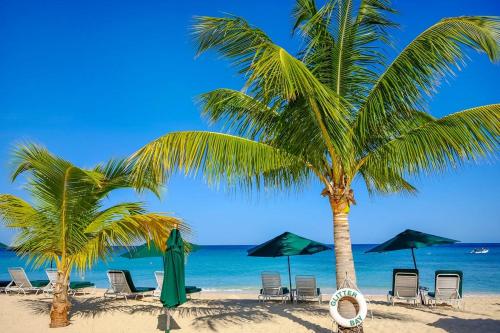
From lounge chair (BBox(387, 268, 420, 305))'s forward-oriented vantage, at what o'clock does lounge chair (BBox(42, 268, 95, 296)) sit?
lounge chair (BBox(42, 268, 95, 296)) is roughly at 9 o'clock from lounge chair (BBox(387, 268, 420, 305)).

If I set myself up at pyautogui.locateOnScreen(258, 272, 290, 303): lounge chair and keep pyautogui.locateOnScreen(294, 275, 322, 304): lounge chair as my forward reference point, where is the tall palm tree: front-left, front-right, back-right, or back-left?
front-right

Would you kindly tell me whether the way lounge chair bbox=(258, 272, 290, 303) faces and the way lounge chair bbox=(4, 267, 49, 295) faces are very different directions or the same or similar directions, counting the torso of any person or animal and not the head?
same or similar directions

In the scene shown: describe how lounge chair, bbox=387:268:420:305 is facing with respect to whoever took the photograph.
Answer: facing away from the viewer

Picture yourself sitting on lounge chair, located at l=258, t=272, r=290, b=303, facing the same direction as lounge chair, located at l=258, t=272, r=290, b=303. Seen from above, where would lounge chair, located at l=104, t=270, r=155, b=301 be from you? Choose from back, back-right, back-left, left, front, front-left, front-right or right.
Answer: left

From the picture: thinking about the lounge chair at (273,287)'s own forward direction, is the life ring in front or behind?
behind

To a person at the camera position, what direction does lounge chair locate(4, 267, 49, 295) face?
facing away from the viewer and to the right of the viewer

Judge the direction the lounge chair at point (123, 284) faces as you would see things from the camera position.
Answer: facing away from the viewer and to the right of the viewer

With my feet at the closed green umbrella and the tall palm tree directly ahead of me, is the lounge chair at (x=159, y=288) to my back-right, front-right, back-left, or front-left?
back-left

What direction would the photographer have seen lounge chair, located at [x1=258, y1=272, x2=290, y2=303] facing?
facing away from the viewer

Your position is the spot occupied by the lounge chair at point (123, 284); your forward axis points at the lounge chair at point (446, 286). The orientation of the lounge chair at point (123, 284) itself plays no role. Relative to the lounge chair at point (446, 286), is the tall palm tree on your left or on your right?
right

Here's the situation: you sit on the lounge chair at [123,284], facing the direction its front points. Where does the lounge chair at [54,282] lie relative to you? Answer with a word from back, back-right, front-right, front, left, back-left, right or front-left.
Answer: left

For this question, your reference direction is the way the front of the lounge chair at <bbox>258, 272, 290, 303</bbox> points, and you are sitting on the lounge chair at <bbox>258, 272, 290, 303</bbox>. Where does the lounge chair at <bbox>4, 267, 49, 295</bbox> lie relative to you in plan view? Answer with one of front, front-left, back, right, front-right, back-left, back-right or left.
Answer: left

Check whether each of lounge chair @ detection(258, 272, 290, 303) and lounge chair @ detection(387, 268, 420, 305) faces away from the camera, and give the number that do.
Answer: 2

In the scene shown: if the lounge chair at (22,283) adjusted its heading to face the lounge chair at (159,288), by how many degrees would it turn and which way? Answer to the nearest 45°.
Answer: approximately 90° to its right

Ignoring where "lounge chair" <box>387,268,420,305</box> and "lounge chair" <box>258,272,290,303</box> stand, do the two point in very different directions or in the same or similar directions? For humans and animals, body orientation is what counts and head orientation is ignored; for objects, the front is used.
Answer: same or similar directions

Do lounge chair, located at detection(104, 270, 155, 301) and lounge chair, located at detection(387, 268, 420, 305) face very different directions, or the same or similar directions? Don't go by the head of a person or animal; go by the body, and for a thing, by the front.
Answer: same or similar directions
